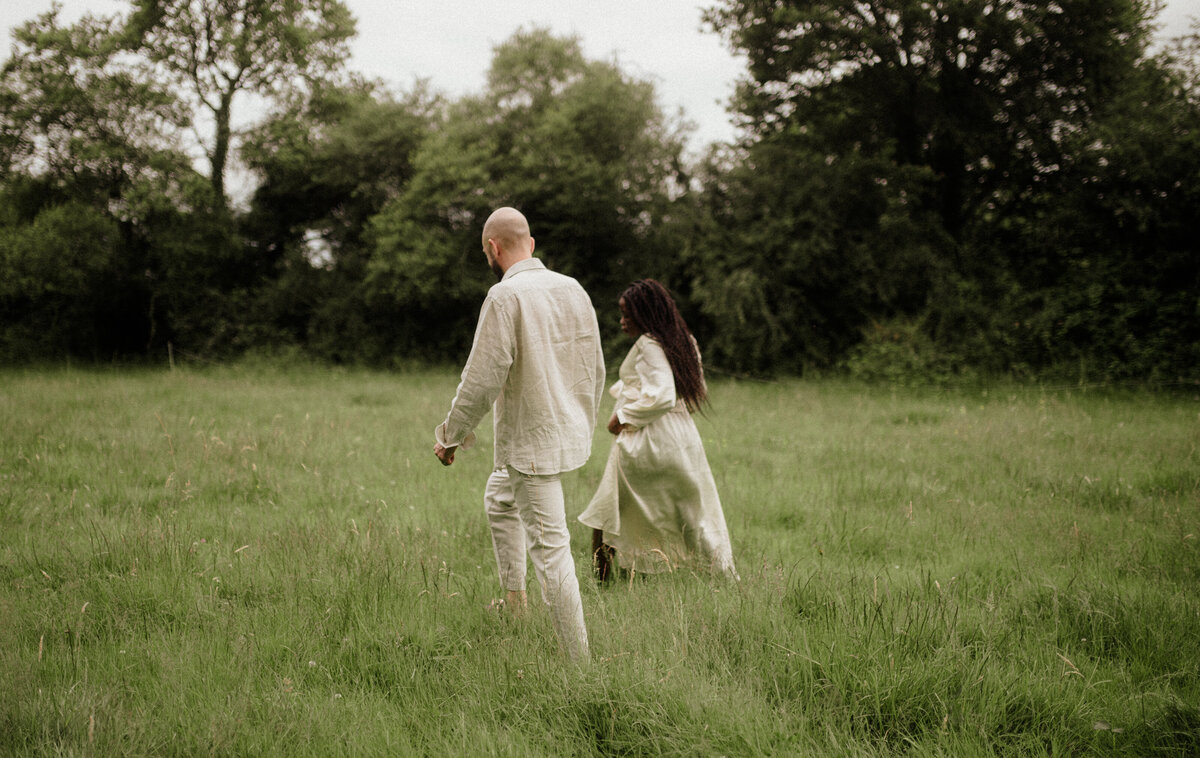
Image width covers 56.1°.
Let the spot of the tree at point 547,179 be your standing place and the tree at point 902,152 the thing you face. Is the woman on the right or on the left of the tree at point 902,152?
right

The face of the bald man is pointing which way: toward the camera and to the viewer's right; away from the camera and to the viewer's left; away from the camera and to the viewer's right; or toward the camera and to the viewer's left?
away from the camera and to the viewer's left

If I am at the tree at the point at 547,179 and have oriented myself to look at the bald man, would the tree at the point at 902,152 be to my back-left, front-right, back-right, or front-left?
front-left

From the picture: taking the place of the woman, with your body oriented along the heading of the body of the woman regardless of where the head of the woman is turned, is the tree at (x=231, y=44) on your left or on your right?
on your right

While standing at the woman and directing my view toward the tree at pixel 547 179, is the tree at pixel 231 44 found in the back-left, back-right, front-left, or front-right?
front-left

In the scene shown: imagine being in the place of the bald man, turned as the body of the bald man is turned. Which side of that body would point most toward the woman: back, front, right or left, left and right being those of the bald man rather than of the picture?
right

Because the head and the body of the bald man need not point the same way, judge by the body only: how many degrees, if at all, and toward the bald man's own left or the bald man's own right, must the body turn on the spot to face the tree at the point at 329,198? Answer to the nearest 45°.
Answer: approximately 45° to the bald man's own right

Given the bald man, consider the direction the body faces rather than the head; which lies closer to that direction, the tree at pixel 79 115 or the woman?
the tree

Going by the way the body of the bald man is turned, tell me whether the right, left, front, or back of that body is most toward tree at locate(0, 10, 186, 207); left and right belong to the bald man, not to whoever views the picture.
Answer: front

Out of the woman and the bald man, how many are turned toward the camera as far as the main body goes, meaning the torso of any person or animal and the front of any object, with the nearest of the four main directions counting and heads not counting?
0

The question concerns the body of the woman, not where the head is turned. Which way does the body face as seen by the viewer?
to the viewer's left

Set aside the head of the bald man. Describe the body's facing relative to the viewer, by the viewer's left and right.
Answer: facing away from the viewer and to the left of the viewer

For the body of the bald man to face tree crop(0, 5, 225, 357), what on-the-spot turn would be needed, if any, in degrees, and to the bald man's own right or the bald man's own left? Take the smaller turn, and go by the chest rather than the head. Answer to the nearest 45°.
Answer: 0° — they already face it

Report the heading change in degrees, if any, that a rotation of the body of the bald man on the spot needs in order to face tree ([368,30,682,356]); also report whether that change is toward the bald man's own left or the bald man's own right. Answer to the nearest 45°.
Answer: approximately 45° to the bald man's own right

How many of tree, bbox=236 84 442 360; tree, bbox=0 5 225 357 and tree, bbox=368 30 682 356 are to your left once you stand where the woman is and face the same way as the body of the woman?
0
